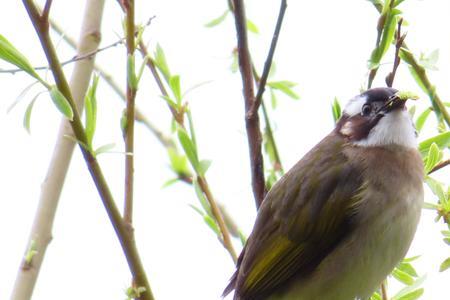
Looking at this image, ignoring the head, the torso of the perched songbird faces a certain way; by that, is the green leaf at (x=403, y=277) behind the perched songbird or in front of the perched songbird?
in front
